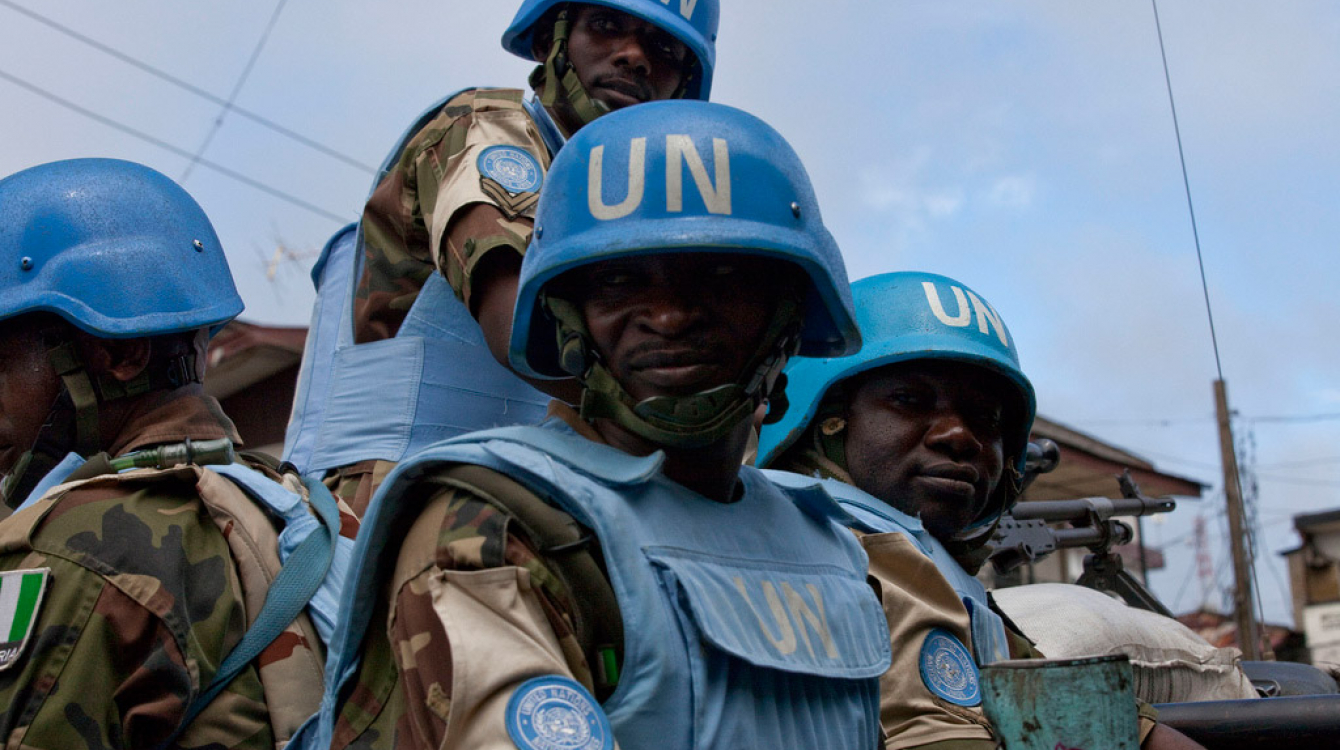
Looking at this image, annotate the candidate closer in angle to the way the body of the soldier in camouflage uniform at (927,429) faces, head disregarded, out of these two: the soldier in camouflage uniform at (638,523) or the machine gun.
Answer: the soldier in camouflage uniform

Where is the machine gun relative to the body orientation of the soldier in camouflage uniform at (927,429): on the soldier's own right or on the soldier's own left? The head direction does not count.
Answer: on the soldier's own left

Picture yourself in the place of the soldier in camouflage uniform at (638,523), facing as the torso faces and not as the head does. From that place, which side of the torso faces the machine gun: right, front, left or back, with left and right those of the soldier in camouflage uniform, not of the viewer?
left

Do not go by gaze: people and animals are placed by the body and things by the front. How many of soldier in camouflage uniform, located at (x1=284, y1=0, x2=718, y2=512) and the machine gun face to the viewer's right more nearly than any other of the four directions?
2

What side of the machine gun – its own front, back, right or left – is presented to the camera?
right

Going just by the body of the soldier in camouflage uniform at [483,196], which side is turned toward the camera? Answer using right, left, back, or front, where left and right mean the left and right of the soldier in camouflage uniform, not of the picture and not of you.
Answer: right

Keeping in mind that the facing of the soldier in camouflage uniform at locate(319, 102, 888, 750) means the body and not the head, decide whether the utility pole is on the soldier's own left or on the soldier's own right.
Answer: on the soldier's own left

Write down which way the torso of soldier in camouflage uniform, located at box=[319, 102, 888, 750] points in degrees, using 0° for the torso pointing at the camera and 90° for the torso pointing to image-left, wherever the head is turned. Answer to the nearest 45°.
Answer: approximately 315°

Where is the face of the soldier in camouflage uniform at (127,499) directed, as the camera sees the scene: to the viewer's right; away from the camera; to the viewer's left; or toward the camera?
to the viewer's left
